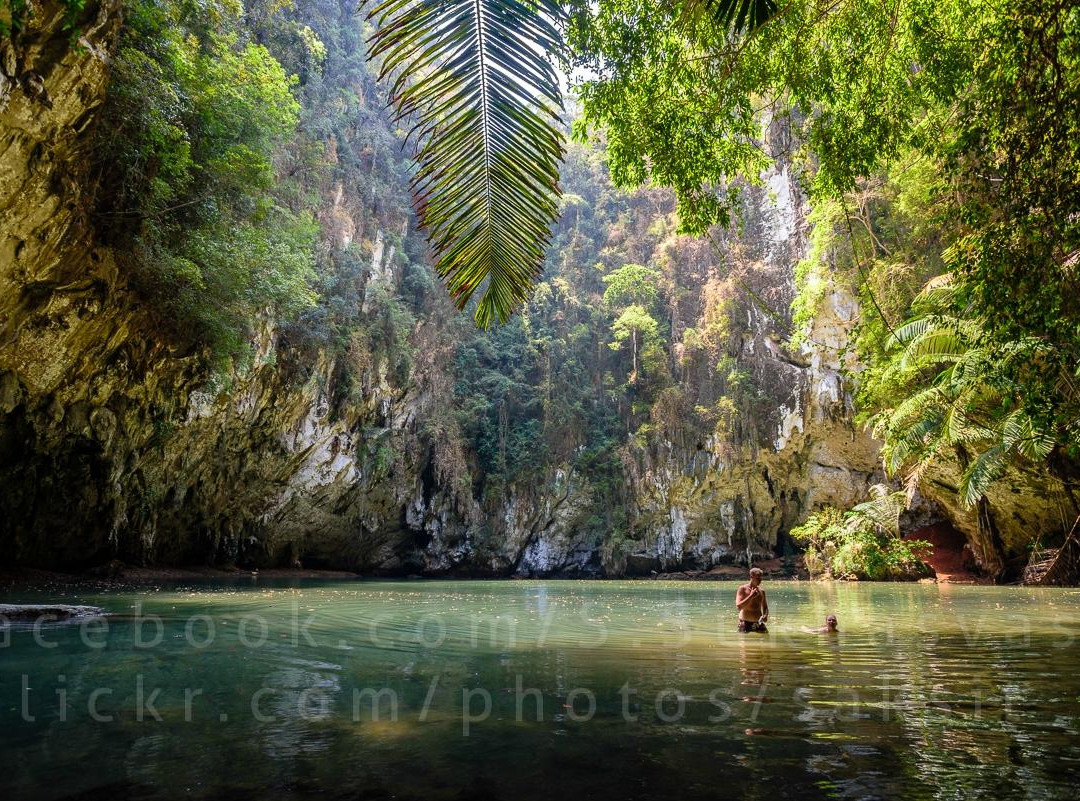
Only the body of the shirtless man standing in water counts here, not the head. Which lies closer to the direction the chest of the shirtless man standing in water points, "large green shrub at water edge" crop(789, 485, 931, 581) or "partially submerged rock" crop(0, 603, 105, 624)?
the partially submerged rock

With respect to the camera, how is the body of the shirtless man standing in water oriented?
toward the camera

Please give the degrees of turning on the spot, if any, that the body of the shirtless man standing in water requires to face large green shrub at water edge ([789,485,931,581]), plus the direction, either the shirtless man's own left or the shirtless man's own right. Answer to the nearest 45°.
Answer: approximately 180°

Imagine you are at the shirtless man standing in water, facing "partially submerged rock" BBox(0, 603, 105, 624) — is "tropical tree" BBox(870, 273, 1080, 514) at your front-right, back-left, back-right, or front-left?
back-right

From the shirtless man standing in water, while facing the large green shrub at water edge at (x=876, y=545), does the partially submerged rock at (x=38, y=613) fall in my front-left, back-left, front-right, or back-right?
back-left

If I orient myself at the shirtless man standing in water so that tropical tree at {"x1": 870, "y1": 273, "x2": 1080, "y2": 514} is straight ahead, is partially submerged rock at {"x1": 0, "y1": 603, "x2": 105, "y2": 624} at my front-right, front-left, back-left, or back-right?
back-left

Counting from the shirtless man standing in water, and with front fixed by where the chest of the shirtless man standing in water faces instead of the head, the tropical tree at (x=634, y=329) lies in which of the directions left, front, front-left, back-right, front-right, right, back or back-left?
back

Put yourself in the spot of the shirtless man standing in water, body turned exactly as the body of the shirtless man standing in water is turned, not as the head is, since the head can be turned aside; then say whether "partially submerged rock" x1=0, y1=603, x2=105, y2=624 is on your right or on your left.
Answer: on your right

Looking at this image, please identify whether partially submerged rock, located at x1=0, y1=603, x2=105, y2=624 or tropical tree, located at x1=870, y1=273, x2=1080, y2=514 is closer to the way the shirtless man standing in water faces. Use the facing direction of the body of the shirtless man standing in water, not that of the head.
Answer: the partially submerged rock
